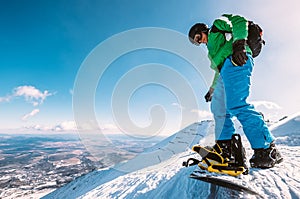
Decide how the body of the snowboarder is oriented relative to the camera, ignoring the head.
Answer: to the viewer's left
